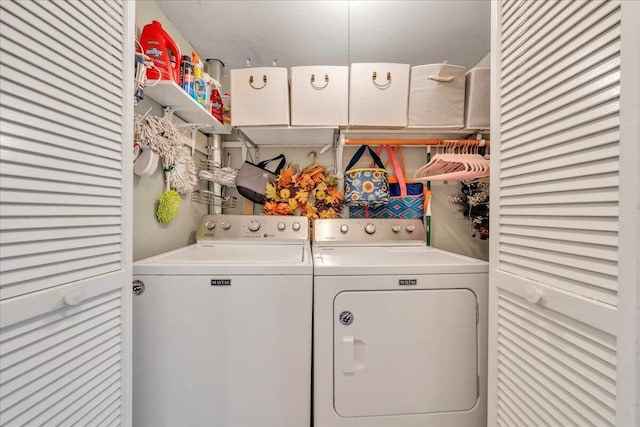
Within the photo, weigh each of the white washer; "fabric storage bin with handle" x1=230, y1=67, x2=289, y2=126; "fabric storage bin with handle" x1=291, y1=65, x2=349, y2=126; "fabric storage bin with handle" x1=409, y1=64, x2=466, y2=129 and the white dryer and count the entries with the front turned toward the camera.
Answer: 5

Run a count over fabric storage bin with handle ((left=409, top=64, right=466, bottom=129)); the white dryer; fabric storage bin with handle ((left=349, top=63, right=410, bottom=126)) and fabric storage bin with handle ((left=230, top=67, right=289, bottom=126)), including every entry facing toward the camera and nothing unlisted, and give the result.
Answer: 4

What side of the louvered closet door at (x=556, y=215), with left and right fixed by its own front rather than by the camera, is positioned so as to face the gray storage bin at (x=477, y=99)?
right

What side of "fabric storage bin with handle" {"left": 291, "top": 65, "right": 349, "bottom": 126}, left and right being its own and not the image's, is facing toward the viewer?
front

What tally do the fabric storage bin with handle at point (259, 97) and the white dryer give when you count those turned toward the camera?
2

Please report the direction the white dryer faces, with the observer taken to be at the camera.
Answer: facing the viewer

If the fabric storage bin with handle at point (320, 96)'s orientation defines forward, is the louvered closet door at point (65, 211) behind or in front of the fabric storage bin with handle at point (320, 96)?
in front

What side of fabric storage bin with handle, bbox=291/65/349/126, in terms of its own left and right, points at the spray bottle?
right

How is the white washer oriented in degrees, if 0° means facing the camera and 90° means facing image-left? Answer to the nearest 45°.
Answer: approximately 0°

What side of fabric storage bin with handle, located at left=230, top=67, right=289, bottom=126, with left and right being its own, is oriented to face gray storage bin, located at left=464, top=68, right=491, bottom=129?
left

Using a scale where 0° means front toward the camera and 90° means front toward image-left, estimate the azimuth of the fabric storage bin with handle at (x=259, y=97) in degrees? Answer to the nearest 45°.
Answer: approximately 0°

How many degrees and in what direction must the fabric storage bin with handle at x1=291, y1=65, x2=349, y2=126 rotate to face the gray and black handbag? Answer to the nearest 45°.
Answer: approximately 135° to its right

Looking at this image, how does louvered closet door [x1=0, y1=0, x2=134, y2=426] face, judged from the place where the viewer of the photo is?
facing the viewer and to the right of the viewer
